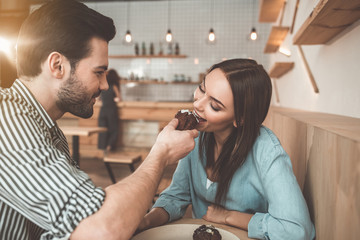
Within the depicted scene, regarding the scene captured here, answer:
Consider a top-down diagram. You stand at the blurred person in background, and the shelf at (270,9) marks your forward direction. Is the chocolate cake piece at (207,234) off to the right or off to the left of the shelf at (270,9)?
right

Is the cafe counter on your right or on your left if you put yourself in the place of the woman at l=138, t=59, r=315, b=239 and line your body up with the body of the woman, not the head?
on your right

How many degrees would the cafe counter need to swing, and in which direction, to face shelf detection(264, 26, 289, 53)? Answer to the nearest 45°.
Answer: approximately 45° to its left

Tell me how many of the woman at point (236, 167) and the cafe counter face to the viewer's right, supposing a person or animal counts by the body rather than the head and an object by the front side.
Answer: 0

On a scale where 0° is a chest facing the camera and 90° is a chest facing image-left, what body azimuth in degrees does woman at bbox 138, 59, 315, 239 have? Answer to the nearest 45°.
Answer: approximately 45°

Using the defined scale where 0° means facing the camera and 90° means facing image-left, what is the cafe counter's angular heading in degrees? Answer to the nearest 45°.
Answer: approximately 0°

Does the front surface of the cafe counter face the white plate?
yes

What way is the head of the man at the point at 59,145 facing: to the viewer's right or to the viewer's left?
to the viewer's right
